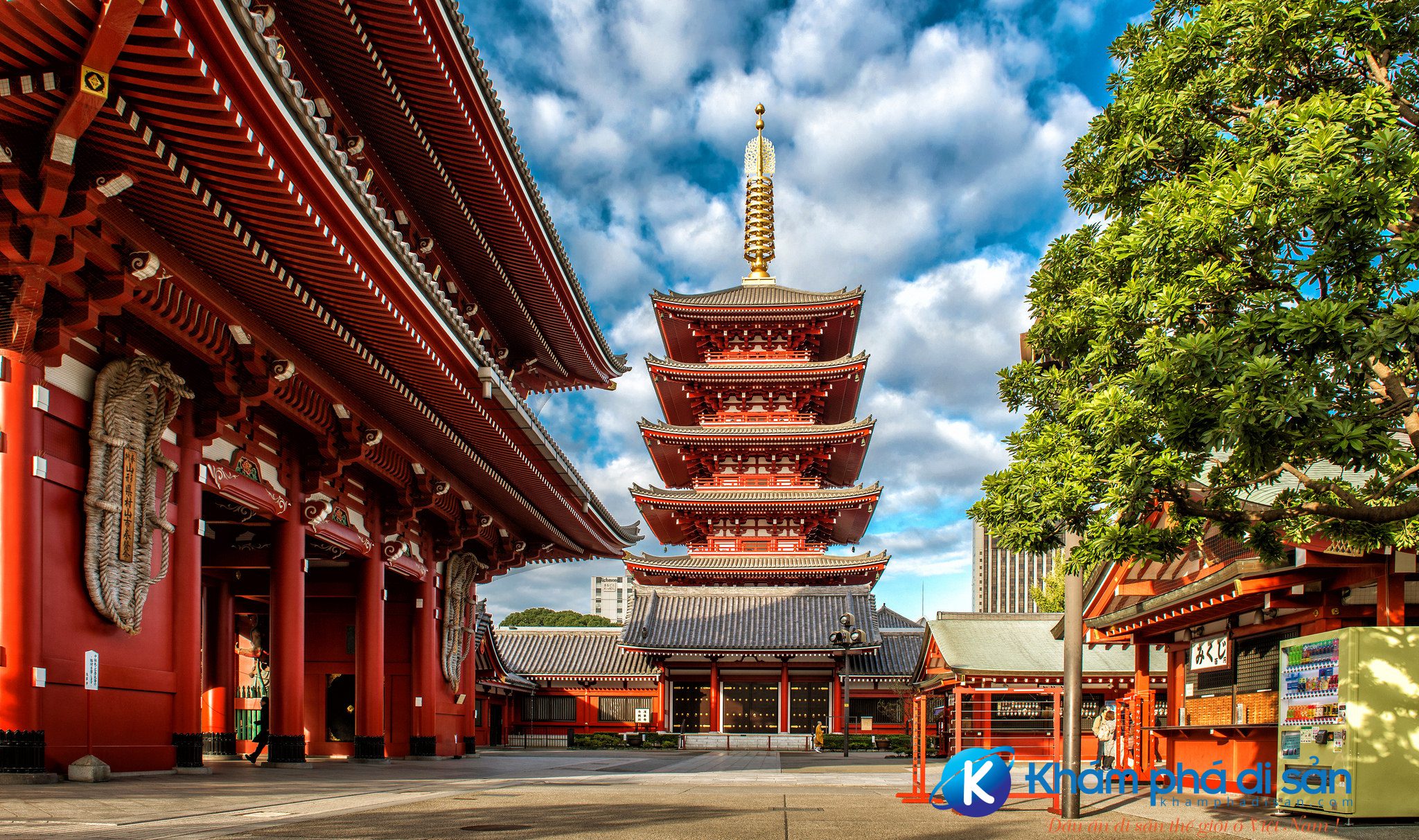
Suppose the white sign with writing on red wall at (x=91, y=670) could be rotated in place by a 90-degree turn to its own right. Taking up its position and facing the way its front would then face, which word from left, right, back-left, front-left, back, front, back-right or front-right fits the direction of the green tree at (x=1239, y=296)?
back-left

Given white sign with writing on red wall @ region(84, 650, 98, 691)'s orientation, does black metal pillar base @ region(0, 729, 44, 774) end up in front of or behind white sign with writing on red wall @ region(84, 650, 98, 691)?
in front

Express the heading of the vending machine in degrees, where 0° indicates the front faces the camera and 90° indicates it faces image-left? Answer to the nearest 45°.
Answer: approximately 45°
